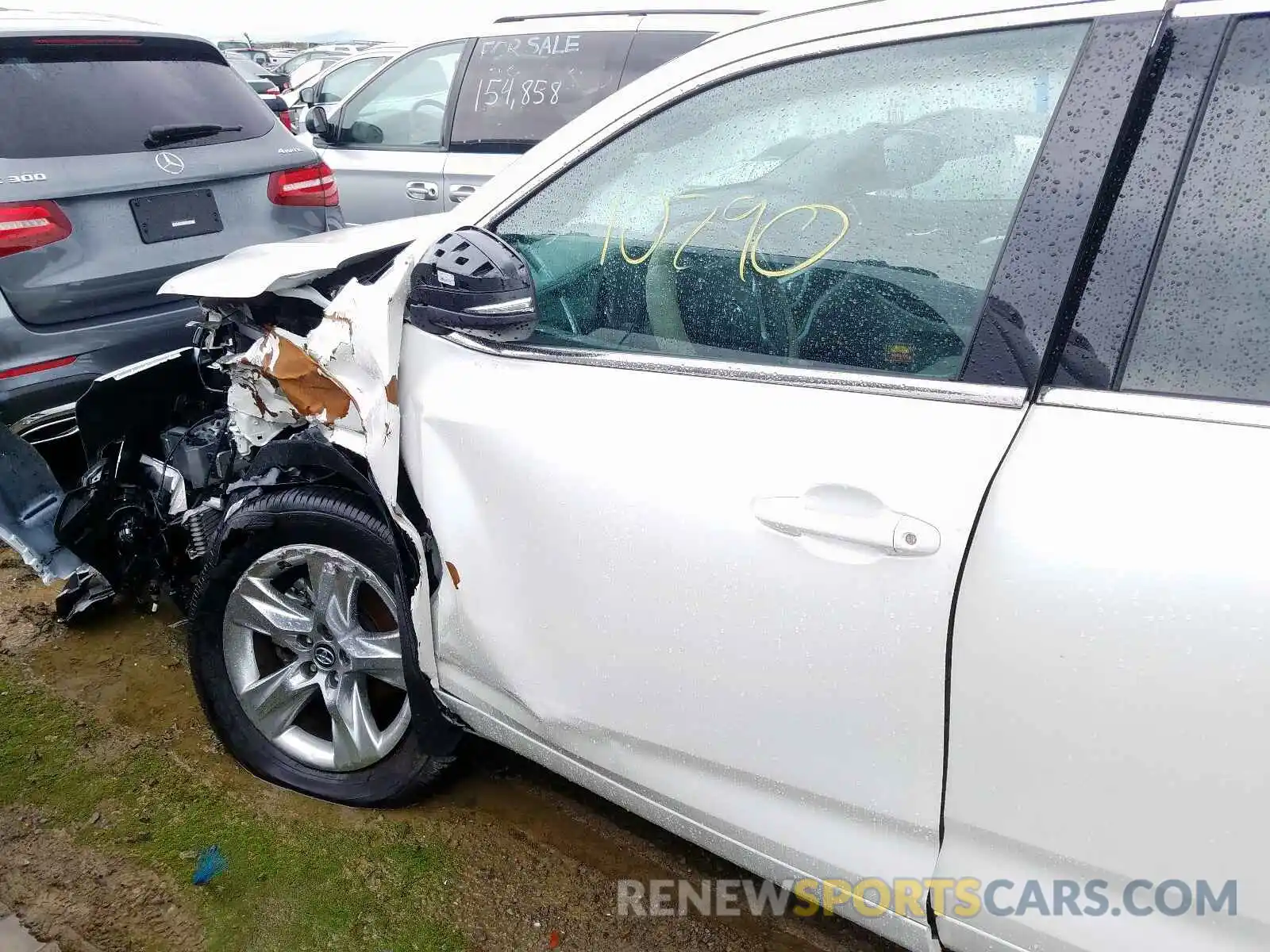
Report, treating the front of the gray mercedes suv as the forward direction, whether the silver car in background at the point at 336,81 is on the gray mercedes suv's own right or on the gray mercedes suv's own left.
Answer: on the gray mercedes suv's own right

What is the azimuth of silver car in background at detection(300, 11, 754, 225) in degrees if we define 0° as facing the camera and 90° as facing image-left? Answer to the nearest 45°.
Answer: approximately 90°

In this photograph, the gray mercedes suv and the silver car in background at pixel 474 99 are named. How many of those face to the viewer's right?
0

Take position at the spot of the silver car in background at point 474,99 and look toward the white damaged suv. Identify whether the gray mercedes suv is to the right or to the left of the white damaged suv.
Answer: right

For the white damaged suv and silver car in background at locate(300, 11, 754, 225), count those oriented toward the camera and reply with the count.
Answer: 0

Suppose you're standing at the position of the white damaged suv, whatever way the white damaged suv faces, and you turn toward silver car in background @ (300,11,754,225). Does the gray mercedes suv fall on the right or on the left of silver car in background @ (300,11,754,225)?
left

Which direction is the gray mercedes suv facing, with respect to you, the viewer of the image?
facing away from the viewer and to the left of the viewer

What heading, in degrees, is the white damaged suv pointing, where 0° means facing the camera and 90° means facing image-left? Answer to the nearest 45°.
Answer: approximately 135°

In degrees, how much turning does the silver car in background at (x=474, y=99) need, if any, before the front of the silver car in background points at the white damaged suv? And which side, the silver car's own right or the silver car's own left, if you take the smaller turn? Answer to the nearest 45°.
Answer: approximately 90° to the silver car's own left

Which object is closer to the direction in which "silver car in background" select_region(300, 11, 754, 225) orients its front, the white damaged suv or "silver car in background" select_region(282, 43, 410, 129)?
the silver car in background

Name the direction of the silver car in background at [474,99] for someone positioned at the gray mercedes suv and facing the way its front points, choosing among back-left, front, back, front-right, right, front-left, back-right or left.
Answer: right

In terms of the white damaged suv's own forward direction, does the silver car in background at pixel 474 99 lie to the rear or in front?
in front
